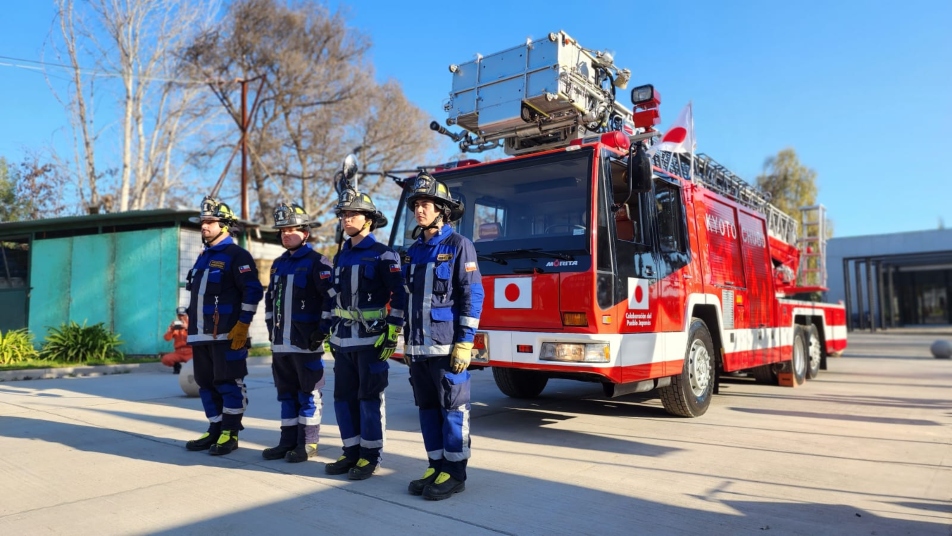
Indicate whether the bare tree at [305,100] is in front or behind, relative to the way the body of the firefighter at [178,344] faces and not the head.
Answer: behind

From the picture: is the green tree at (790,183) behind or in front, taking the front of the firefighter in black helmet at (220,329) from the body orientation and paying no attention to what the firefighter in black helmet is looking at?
behind

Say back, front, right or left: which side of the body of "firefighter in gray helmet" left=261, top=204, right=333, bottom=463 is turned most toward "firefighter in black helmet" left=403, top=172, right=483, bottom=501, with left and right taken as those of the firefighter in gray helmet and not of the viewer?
left

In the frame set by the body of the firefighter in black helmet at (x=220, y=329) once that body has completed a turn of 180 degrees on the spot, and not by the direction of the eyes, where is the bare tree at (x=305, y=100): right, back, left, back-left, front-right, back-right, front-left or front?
front-left

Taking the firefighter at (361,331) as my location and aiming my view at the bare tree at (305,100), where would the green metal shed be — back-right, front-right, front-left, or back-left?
front-left

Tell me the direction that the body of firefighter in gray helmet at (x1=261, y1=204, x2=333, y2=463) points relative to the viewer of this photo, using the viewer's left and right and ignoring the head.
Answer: facing the viewer and to the left of the viewer

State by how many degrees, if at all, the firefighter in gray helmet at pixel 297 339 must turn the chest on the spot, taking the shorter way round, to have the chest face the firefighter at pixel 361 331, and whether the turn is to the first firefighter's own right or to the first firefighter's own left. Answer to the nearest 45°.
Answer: approximately 90° to the first firefighter's own left

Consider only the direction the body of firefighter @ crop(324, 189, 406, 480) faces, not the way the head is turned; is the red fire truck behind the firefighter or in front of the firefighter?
behind

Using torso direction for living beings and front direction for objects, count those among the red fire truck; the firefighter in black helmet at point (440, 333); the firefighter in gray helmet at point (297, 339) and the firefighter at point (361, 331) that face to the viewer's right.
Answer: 0

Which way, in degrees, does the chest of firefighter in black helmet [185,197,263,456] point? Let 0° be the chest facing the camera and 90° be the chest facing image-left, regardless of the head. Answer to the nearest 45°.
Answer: approximately 45°

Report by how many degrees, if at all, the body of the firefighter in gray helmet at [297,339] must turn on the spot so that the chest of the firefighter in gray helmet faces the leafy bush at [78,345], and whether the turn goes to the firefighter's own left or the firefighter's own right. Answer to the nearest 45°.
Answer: approximately 90° to the firefighter's own right

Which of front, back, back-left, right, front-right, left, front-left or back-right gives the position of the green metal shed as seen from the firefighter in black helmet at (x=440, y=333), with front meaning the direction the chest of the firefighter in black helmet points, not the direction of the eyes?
right

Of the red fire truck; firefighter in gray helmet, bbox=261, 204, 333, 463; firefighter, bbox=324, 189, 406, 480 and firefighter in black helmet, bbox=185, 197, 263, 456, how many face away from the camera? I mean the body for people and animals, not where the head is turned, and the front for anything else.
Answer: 0
